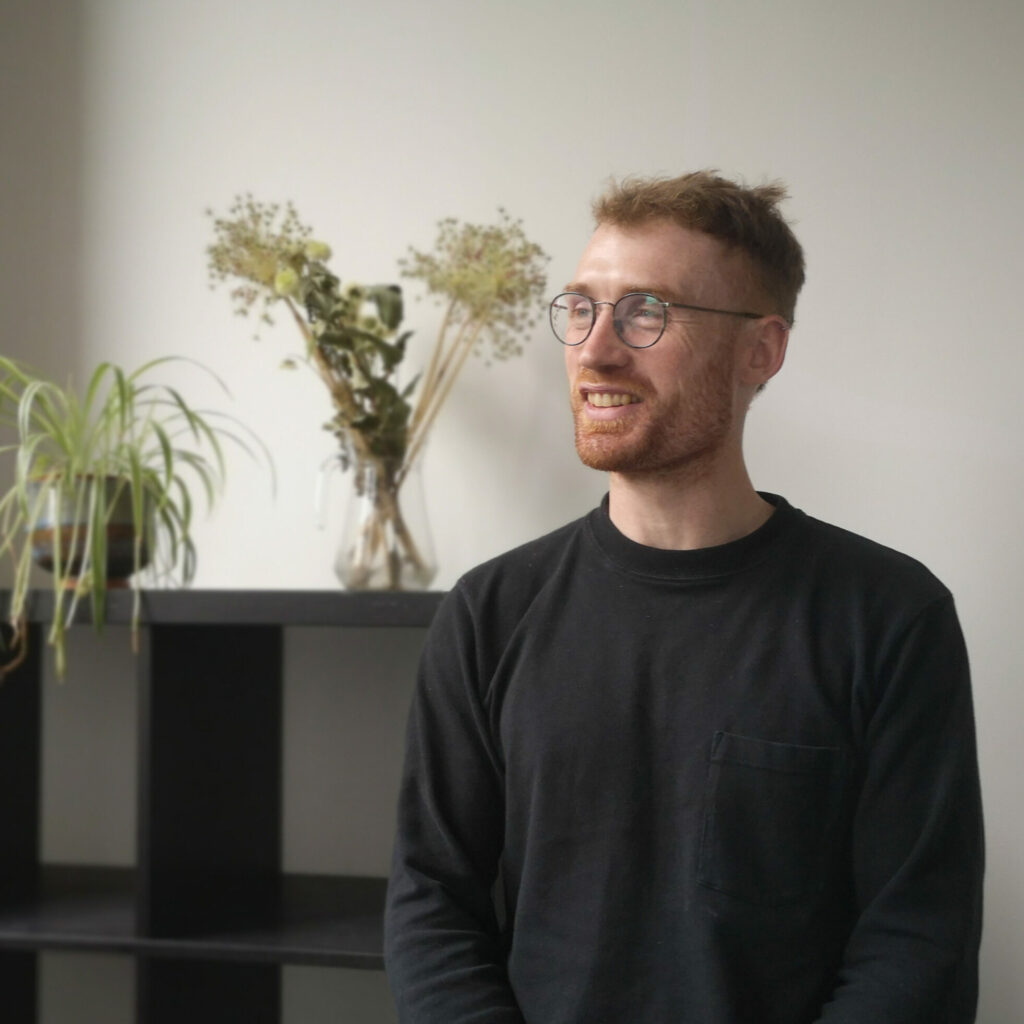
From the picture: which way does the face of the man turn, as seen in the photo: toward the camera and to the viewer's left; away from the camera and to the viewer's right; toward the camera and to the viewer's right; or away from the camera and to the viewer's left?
toward the camera and to the viewer's left

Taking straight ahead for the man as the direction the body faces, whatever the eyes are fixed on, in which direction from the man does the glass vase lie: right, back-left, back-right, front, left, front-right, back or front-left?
back-right

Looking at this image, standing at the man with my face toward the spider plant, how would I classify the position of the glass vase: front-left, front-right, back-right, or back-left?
front-right

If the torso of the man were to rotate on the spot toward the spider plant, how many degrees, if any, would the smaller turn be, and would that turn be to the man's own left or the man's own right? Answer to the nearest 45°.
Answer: approximately 135° to the man's own right

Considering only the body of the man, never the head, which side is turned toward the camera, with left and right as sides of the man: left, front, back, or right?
front

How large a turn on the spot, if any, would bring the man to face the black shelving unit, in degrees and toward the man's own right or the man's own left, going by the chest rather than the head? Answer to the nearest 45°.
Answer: approximately 135° to the man's own right
